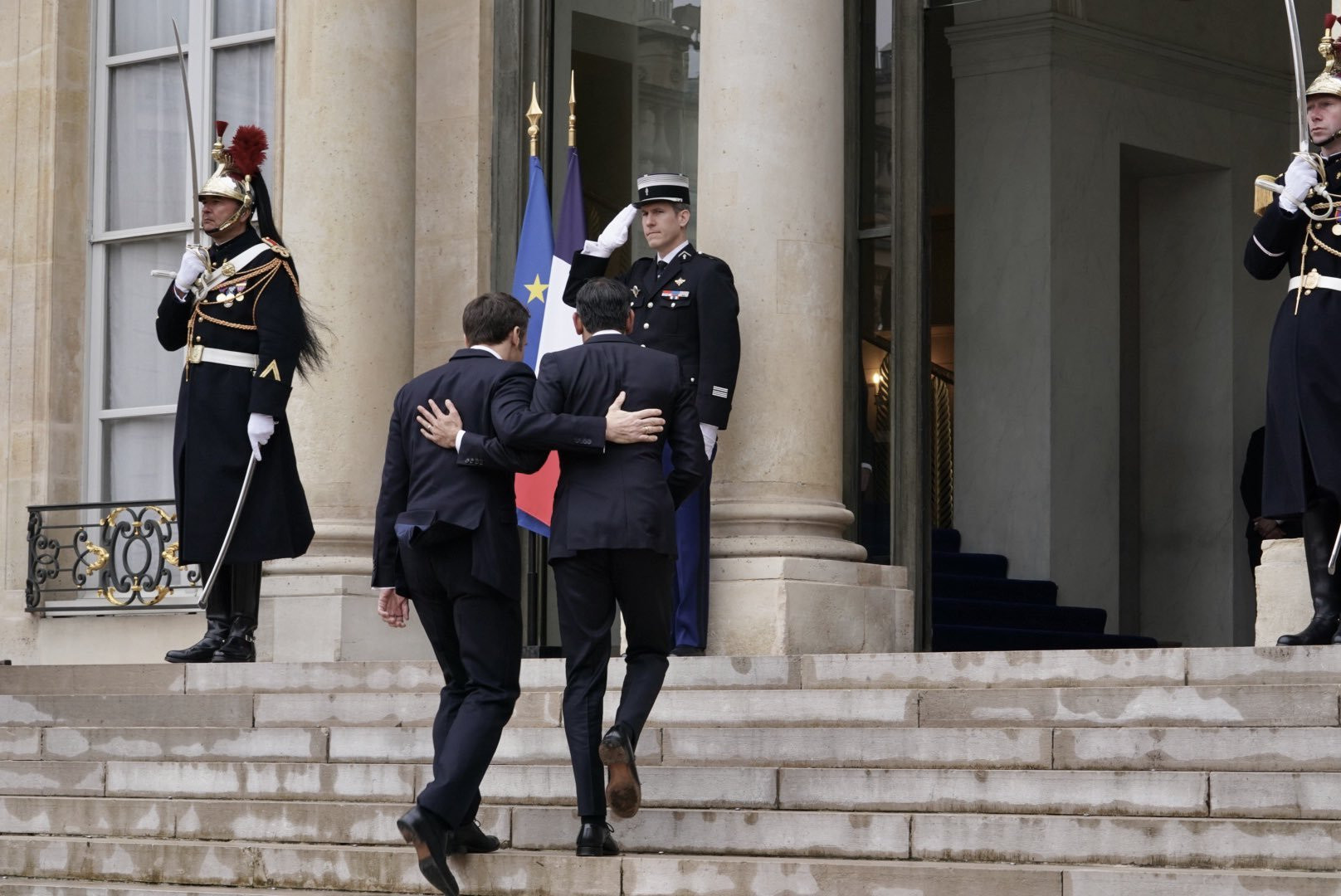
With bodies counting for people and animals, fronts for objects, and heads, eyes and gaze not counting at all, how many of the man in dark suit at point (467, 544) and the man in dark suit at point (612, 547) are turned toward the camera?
0

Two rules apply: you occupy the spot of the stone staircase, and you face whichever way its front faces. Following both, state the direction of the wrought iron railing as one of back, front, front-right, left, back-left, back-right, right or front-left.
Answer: back-right

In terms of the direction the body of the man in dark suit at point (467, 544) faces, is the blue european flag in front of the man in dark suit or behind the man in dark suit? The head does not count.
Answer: in front

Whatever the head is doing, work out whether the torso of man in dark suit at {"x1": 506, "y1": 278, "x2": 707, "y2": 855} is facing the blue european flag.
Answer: yes

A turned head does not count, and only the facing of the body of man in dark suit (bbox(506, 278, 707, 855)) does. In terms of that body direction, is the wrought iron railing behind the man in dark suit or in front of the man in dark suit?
in front

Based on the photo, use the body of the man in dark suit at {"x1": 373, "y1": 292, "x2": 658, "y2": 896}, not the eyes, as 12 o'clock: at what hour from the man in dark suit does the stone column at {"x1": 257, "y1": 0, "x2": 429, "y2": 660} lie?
The stone column is roughly at 10 o'clock from the man in dark suit.

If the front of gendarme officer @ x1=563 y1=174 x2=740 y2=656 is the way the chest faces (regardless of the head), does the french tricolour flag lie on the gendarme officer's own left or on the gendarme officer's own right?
on the gendarme officer's own right

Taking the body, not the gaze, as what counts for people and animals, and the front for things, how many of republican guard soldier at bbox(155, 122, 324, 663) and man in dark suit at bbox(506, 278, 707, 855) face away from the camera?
1

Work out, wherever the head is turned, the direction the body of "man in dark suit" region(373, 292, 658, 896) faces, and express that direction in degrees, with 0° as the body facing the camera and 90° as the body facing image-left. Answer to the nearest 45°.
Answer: approximately 225°

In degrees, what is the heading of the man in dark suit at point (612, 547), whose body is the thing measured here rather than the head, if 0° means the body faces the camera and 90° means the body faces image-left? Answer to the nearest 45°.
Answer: approximately 180°

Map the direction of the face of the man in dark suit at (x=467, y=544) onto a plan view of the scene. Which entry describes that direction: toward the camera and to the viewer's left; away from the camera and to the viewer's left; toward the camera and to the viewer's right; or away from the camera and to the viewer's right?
away from the camera and to the viewer's right

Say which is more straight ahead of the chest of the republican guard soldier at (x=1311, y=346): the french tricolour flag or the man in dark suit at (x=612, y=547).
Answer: the man in dark suit

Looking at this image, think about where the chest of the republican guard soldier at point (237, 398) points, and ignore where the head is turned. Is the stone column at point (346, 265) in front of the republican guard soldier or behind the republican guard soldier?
behind

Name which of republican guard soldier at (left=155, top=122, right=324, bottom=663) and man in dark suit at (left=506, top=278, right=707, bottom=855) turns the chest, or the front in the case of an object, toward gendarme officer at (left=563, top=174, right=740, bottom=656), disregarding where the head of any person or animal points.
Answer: the man in dark suit

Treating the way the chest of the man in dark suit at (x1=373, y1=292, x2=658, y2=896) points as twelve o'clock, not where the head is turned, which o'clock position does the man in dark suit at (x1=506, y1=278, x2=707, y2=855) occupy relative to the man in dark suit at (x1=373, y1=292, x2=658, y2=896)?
the man in dark suit at (x1=506, y1=278, x2=707, y2=855) is roughly at 2 o'clock from the man in dark suit at (x1=373, y1=292, x2=658, y2=896).

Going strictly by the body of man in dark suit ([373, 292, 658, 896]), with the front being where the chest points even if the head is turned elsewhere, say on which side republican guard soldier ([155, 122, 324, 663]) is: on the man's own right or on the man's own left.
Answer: on the man's own left
